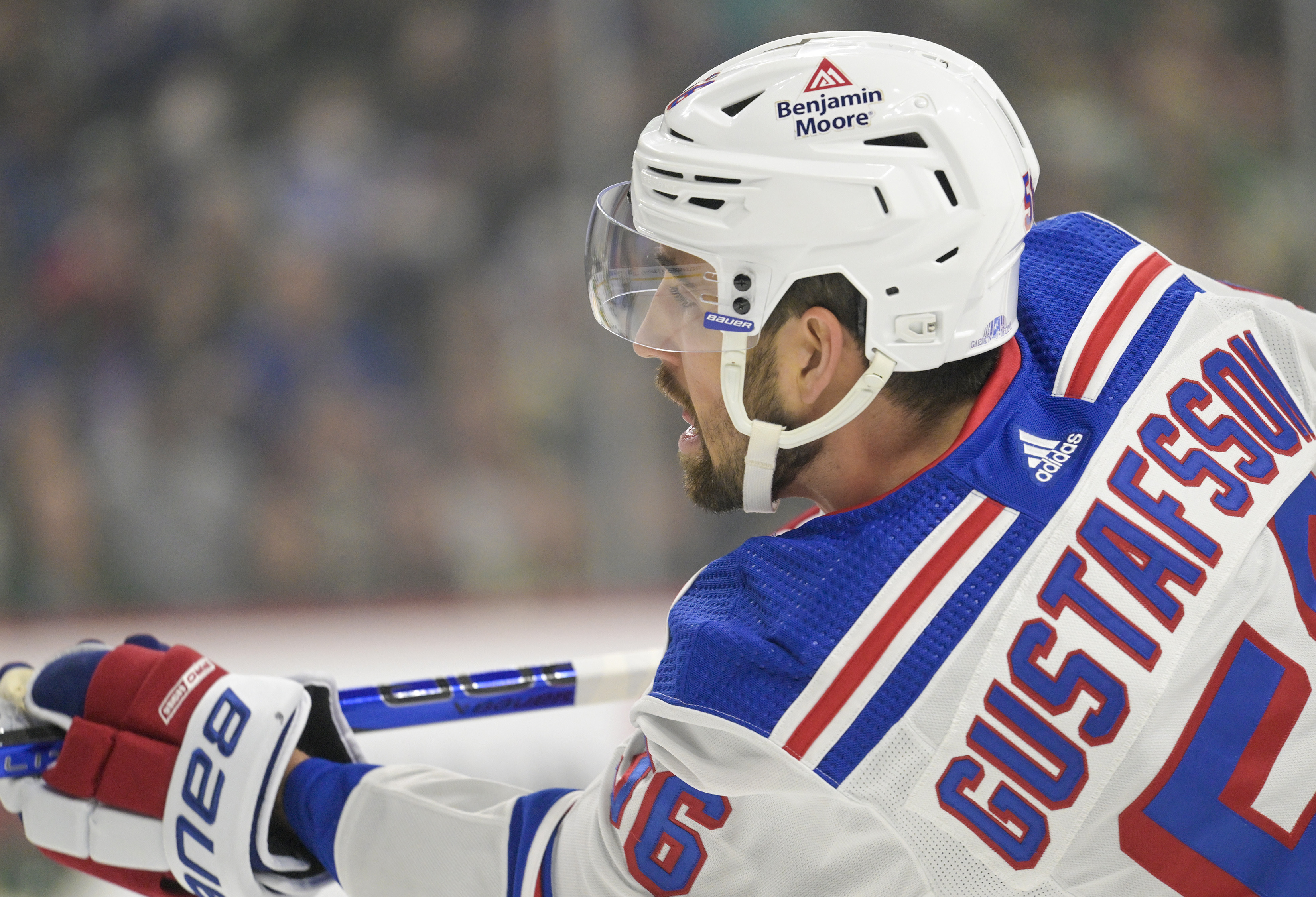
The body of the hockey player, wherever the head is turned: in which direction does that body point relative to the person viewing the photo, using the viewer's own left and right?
facing away from the viewer and to the left of the viewer

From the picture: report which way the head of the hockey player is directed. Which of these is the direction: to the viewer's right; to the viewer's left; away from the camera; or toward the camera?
to the viewer's left
